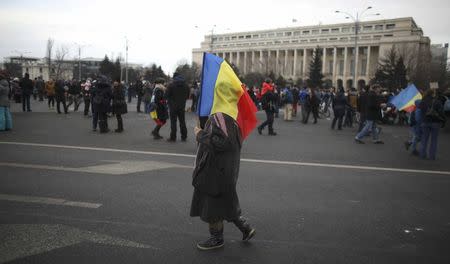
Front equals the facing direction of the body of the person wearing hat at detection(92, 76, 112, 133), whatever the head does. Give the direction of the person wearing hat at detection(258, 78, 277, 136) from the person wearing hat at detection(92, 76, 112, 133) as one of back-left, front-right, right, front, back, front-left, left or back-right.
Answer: right

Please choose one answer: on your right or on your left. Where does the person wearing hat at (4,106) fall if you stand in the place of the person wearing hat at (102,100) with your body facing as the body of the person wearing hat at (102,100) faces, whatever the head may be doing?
on your left

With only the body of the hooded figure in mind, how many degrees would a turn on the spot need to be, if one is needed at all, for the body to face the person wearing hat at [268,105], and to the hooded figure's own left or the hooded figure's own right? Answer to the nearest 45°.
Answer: approximately 90° to the hooded figure's own right

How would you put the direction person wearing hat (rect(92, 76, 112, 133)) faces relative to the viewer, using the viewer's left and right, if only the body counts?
facing away from the viewer
